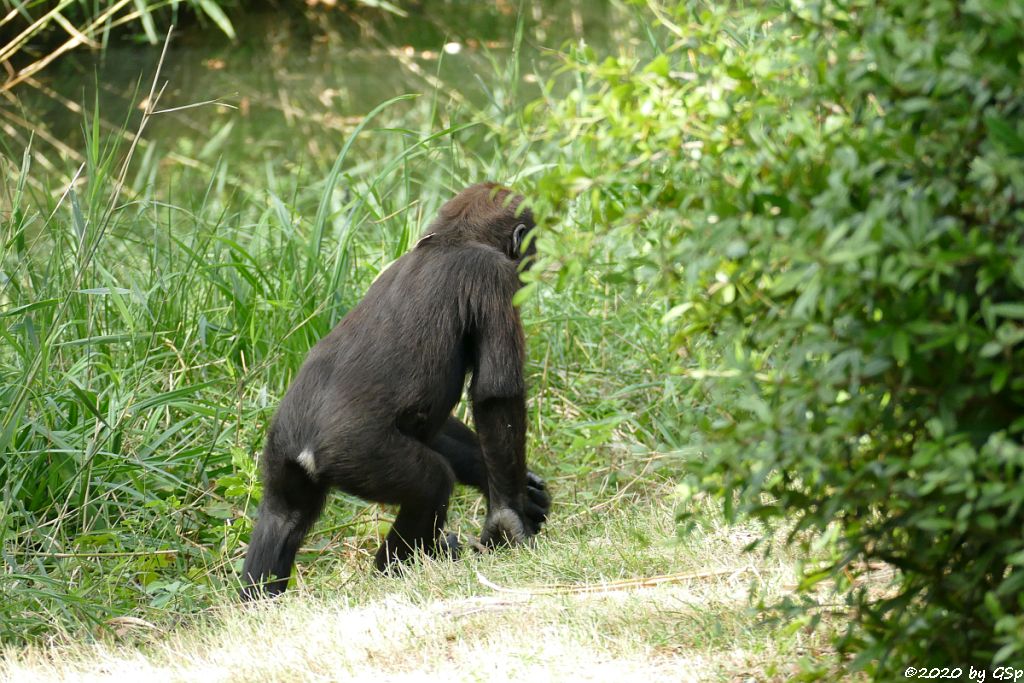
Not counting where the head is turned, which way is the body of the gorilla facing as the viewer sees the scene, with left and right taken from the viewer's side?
facing away from the viewer and to the right of the viewer
